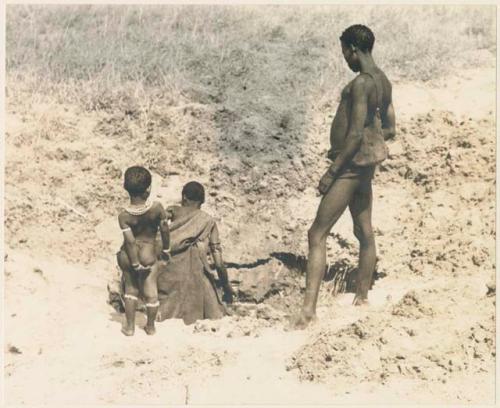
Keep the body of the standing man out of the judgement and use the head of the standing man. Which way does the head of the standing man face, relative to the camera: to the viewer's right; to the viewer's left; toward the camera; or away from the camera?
to the viewer's left

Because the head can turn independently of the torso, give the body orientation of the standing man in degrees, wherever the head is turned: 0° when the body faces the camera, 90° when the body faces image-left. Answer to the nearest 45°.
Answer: approximately 135°
